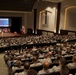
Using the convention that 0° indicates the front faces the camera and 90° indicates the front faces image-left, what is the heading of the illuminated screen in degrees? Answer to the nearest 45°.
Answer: approximately 0°
